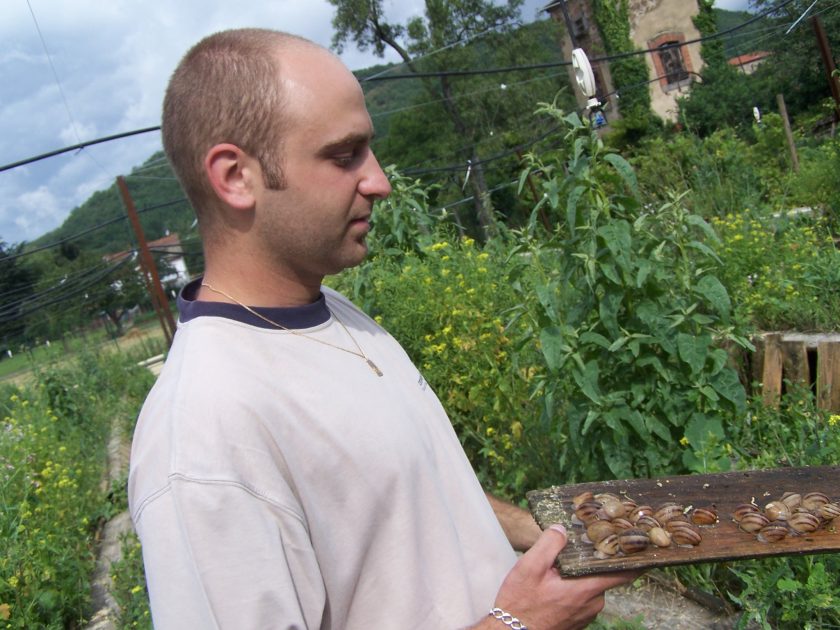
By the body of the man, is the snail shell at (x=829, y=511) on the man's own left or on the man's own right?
on the man's own left

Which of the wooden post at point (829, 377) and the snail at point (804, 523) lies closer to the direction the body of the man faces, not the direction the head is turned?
the snail

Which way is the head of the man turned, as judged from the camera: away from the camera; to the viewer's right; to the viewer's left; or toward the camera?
to the viewer's right

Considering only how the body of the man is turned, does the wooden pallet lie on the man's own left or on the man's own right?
on the man's own left

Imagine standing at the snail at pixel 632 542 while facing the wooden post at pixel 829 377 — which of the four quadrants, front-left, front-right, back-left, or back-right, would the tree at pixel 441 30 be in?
front-left

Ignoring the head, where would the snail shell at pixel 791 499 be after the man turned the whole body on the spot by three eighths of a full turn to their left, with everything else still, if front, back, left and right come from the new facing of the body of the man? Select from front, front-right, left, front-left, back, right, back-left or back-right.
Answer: right

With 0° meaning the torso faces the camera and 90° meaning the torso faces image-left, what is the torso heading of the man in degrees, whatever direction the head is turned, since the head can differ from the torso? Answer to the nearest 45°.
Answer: approximately 315°

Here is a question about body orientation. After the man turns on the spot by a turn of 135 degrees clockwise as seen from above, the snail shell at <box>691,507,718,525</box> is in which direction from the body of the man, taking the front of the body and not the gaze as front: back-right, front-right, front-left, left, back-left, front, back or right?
back

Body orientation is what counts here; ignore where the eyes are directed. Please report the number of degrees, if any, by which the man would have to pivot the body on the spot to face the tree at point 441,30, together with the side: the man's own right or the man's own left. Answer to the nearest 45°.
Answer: approximately 135° to the man's own left

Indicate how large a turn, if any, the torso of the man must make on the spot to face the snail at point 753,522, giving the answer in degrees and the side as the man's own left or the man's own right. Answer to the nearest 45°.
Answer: approximately 45° to the man's own left
